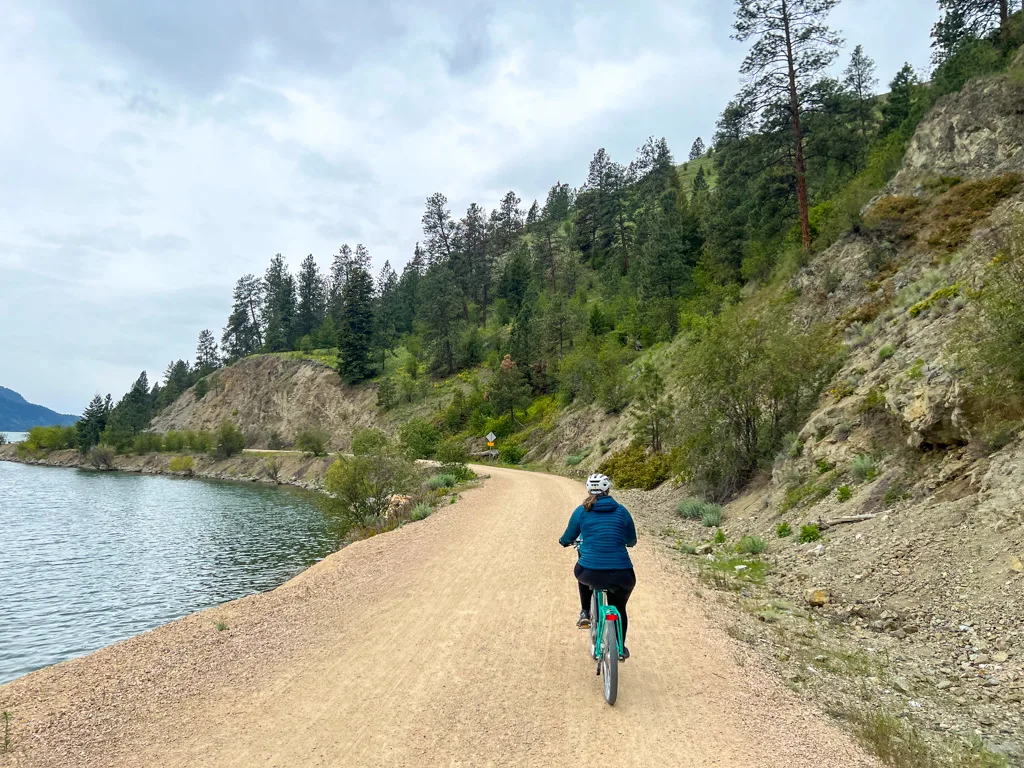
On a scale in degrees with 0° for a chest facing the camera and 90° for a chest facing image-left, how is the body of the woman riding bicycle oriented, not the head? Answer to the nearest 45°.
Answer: approximately 180°

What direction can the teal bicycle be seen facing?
away from the camera

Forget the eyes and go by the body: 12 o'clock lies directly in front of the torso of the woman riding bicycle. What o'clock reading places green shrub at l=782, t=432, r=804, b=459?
The green shrub is roughly at 1 o'clock from the woman riding bicycle.

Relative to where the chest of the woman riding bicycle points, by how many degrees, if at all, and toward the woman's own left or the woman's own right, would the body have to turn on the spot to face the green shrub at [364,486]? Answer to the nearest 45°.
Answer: approximately 45° to the woman's own left

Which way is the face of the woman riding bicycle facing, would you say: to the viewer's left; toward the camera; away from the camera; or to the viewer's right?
away from the camera

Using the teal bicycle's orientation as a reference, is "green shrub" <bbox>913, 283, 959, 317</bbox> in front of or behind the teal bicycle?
in front

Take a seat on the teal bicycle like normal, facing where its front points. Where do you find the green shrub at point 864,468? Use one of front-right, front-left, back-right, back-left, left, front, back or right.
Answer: front-right

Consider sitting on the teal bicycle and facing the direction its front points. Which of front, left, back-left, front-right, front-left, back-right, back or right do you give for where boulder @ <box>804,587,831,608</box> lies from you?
front-right

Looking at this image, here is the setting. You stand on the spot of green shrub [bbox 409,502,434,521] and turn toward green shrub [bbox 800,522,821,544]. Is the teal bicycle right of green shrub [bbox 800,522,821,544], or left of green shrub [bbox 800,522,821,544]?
right

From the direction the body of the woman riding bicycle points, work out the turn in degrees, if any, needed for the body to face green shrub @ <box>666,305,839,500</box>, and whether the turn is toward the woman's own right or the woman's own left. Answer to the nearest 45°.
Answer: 0° — they already face it

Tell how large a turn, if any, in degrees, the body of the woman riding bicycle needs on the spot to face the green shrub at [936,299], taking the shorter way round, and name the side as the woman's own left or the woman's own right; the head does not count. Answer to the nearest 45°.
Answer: approximately 45° to the woman's own right

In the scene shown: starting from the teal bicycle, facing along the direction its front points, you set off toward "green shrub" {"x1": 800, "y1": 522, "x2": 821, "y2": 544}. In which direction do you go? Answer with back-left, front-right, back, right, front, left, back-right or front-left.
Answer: front-right

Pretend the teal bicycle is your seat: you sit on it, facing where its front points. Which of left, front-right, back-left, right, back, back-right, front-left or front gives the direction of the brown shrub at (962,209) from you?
front-right

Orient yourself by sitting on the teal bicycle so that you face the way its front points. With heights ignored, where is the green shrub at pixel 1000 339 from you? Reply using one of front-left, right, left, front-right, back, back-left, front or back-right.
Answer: front-right

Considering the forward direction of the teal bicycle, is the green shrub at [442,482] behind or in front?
in front
